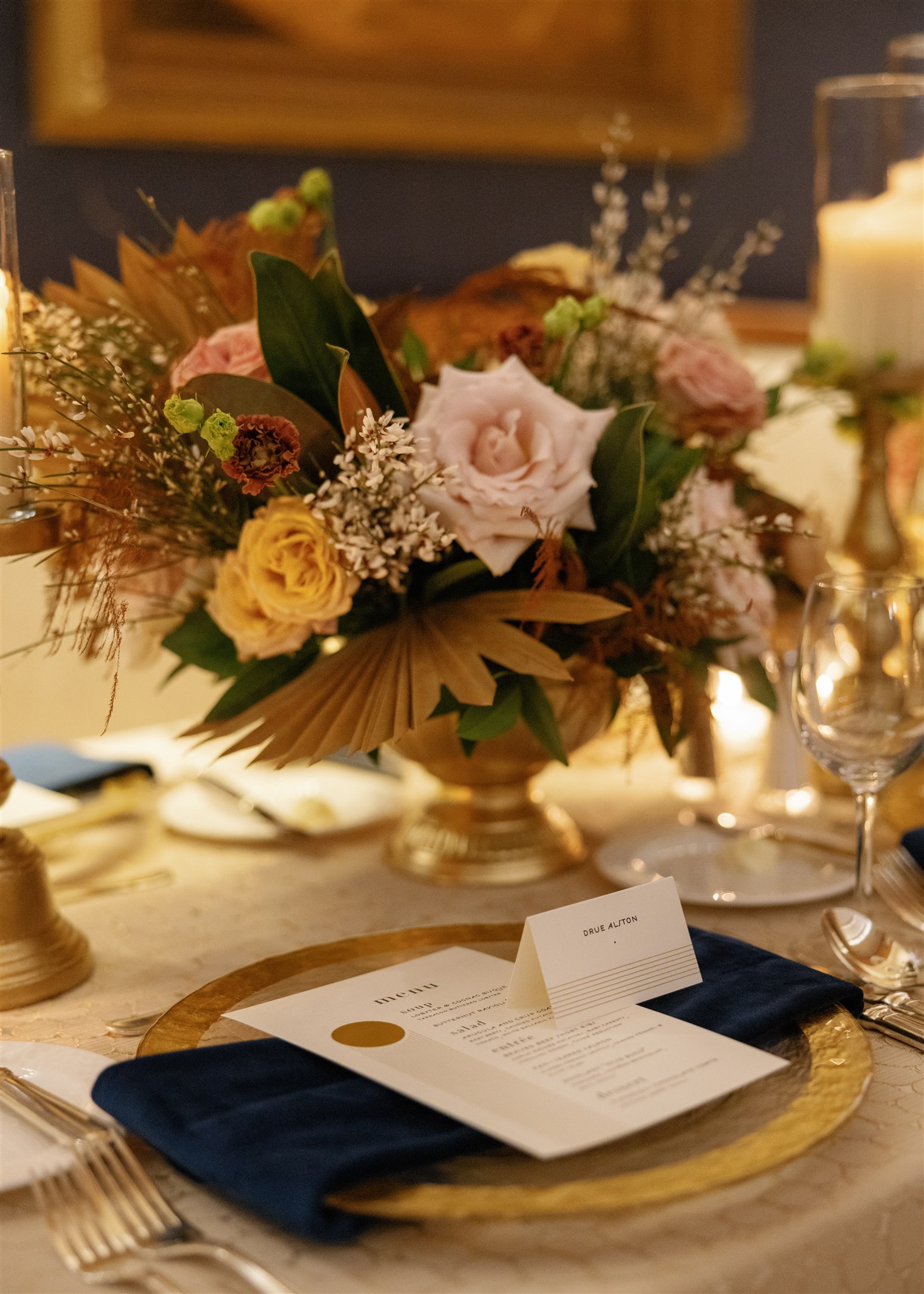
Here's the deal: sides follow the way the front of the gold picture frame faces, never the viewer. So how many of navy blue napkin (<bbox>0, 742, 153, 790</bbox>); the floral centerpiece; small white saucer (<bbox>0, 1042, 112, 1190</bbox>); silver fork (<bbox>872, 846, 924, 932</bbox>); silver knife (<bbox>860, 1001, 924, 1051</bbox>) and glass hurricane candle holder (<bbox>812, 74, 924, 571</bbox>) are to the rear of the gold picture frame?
0

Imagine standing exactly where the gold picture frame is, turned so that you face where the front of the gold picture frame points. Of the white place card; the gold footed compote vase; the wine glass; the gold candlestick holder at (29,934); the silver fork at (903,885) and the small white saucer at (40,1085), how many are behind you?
0

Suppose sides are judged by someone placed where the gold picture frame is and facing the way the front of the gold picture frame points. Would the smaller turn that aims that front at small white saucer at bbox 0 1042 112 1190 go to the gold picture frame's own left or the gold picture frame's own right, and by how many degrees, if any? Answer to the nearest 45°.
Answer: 0° — it already faces it

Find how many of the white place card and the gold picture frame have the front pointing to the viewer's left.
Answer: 0

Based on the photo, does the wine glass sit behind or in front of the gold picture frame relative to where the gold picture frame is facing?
in front

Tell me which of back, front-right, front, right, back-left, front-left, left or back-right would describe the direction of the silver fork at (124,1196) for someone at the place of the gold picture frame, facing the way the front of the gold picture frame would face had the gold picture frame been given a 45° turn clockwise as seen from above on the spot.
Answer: front-left

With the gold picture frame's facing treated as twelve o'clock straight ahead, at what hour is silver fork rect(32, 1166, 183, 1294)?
The silver fork is roughly at 12 o'clock from the gold picture frame.

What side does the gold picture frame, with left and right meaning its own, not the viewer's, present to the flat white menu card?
front

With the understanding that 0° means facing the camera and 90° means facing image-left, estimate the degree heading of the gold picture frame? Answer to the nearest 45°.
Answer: approximately 0°

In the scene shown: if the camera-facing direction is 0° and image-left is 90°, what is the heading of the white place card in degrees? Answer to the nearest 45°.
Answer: approximately 315°

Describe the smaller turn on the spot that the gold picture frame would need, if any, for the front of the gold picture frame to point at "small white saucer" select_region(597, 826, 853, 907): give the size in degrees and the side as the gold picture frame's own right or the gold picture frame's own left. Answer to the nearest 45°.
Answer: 0° — it already faces it

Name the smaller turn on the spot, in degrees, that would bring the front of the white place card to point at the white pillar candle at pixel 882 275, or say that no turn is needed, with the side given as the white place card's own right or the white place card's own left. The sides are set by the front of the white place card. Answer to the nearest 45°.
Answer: approximately 135° to the white place card's own left
